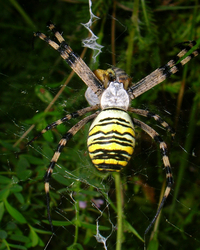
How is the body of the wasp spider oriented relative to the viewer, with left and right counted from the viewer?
facing away from the viewer

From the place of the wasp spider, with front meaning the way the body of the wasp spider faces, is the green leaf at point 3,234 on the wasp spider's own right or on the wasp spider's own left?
on the wasp spider's own left

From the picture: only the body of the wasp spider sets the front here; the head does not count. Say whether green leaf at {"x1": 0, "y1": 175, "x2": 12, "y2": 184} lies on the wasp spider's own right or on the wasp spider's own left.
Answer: on the wasp spider's own left
